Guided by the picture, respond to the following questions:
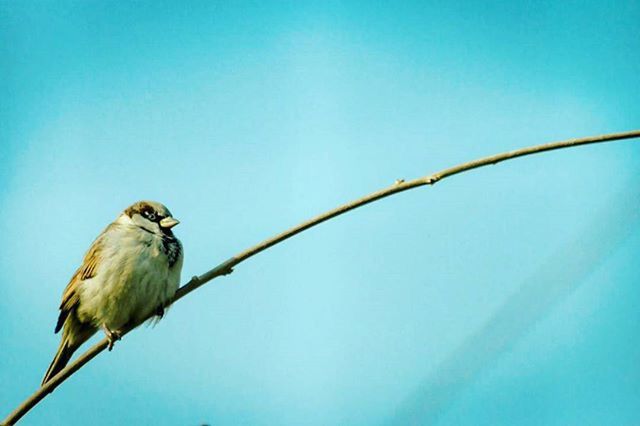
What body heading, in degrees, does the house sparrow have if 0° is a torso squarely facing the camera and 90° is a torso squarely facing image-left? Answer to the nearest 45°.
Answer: approximately 315°
